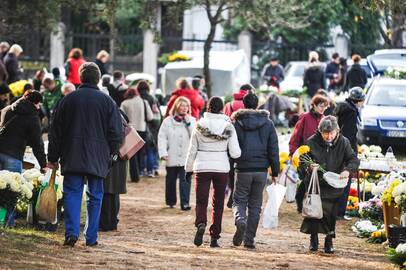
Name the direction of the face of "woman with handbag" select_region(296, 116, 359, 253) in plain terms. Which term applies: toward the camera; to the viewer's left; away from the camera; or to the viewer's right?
toward the camera

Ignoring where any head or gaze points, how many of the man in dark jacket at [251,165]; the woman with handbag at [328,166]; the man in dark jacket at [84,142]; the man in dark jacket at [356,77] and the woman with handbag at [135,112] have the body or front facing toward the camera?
1

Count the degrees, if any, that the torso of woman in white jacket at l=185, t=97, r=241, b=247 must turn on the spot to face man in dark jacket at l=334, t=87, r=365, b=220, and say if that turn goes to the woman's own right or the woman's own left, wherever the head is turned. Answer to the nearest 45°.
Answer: approximately 45° to the woman's own right

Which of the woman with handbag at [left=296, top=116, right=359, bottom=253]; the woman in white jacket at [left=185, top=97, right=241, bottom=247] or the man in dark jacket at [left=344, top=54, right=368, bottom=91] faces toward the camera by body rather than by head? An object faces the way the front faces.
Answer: the woman with handbag

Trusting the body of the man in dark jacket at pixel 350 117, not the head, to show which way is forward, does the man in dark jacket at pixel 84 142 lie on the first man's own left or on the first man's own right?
on the first man's own right

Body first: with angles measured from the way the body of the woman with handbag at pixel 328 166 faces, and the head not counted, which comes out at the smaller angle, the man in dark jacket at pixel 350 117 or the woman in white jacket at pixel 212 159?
the woman in white jacket

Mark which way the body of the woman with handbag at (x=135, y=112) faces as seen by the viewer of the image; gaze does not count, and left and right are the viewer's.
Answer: facing away from the viewer

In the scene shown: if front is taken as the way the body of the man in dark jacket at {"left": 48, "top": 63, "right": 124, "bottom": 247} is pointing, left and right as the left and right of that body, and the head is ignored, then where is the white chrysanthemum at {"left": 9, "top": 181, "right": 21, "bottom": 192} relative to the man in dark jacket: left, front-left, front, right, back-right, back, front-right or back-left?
front-left

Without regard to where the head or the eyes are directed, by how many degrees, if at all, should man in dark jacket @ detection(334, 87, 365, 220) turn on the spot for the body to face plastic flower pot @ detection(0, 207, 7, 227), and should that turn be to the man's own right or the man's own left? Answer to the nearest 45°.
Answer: approximately 135° to the man's own right

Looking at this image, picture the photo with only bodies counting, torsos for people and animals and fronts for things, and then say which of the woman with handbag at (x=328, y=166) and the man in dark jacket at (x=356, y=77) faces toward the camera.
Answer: the woman with handbag

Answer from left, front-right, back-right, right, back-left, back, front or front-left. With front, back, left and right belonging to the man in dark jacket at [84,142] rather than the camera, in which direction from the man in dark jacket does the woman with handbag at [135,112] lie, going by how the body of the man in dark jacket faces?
front

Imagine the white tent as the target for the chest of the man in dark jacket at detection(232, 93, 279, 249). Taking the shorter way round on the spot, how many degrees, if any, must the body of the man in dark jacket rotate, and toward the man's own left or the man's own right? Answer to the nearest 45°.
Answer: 0° — they already face it

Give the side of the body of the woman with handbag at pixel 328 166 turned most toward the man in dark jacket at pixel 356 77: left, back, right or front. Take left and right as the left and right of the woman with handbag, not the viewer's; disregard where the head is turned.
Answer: back

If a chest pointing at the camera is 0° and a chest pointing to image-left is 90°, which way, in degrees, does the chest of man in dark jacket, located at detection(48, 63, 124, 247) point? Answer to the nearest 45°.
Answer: approximately 180°

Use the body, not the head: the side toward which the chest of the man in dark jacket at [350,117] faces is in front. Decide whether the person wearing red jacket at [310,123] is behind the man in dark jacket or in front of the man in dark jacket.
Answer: behind
